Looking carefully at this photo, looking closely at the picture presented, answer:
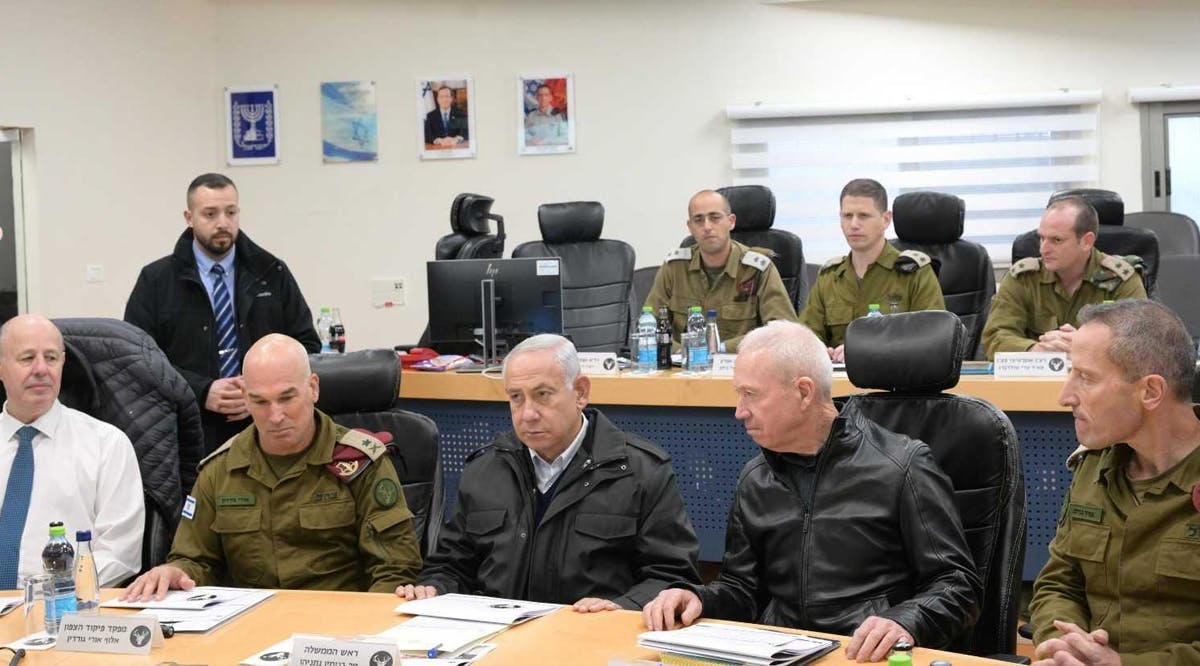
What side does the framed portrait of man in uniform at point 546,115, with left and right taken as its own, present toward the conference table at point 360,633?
front

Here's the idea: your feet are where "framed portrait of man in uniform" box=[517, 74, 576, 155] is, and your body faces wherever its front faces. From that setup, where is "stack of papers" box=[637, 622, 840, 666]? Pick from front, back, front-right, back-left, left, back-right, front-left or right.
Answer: front

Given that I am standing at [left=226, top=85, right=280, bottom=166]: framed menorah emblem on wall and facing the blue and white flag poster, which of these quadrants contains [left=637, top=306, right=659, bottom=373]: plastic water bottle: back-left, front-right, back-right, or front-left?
front-right

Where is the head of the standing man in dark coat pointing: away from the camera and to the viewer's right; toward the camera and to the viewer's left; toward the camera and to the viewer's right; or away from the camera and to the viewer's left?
toward the camera and to the viewer's right

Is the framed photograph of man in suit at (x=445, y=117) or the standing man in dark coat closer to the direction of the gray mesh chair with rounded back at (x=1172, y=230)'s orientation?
the standing man in dark coat

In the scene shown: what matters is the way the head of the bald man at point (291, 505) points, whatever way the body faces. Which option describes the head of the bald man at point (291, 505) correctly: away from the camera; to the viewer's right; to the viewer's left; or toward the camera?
toward the camera

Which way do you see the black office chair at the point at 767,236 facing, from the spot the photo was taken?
facing the viewer and to the left of the viewer

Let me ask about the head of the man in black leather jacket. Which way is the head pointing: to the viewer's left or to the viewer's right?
to the viewer's left

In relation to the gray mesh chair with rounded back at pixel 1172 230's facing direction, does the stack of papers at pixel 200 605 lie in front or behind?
in front

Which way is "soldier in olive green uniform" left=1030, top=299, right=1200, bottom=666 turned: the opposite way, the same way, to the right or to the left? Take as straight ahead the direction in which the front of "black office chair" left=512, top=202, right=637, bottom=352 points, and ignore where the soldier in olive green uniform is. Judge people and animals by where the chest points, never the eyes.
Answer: to the right

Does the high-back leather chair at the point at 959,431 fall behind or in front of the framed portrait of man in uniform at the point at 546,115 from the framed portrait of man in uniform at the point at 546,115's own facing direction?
in front

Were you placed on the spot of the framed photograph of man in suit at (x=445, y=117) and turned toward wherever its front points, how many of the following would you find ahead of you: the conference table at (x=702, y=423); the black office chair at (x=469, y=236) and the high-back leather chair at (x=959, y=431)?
3

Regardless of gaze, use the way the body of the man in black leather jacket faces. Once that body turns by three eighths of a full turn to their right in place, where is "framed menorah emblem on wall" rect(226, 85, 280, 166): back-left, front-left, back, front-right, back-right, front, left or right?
front-left

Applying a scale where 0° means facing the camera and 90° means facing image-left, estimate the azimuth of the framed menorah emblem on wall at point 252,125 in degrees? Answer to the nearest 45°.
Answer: approximately 0°

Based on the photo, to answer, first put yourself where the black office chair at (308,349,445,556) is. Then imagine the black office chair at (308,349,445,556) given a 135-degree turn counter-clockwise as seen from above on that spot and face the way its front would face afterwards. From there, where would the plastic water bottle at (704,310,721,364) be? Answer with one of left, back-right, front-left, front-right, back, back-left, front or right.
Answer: front-left
